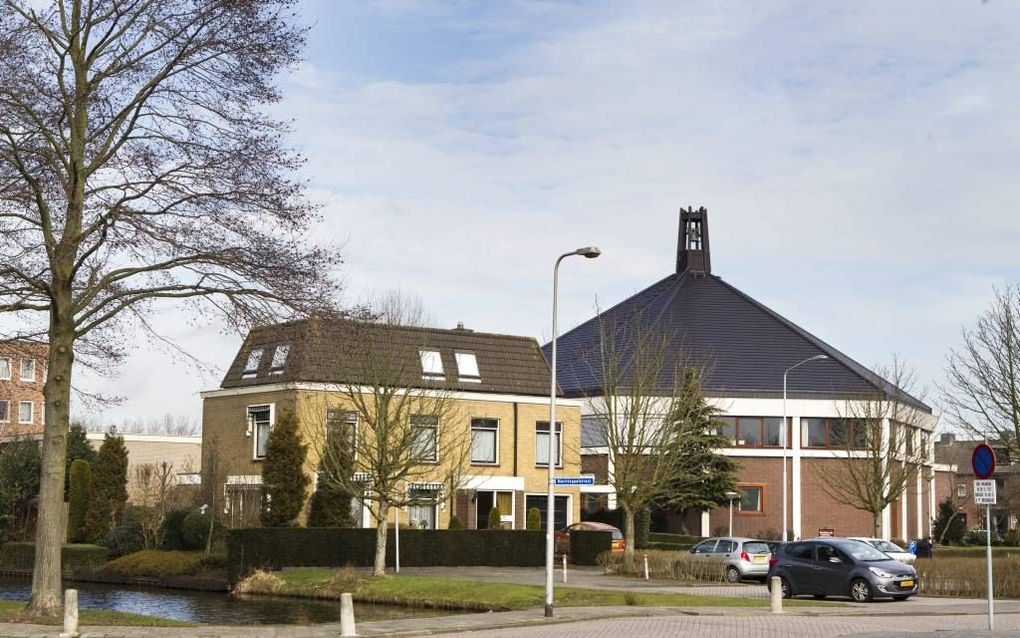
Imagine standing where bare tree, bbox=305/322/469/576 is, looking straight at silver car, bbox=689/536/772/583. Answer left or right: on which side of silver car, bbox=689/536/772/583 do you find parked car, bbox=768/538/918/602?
right

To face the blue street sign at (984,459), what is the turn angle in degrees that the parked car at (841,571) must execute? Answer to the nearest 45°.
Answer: approximately 45° to its right

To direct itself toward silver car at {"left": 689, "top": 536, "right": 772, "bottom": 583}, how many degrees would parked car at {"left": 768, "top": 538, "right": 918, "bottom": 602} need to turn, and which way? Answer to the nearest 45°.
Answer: approximately 135° to its left

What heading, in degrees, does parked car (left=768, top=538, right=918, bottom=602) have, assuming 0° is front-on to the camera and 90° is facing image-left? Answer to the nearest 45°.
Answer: approximately 315°
